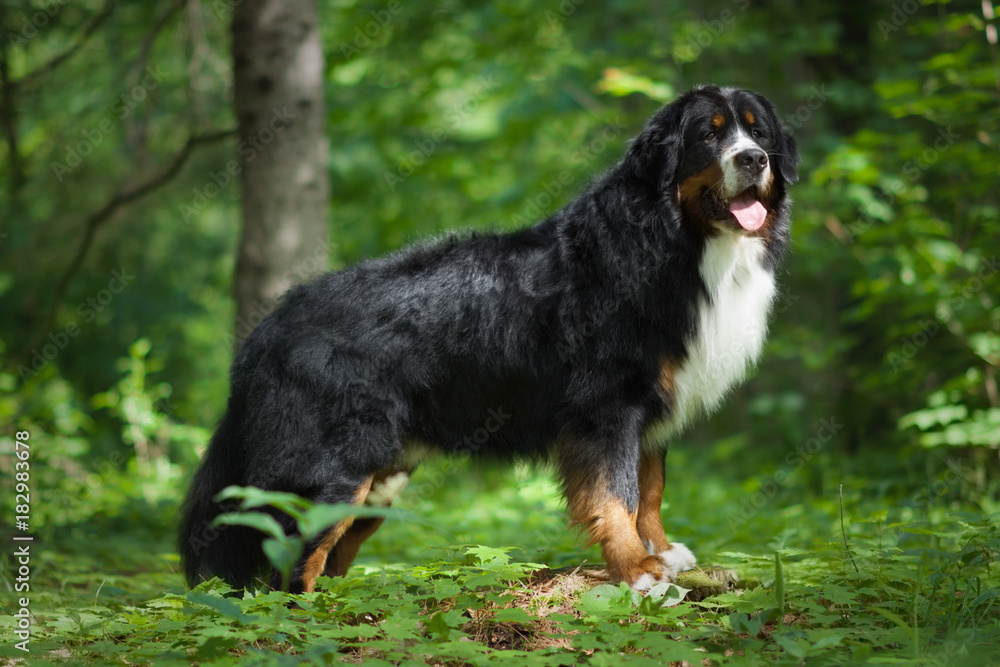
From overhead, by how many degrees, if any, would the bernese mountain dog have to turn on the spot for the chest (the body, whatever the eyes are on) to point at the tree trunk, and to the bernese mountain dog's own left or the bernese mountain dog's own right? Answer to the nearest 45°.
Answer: approximately 135° to the bernese mountain dog's own left

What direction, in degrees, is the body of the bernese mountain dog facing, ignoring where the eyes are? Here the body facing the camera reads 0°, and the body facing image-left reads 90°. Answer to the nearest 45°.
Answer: approximately 270°
